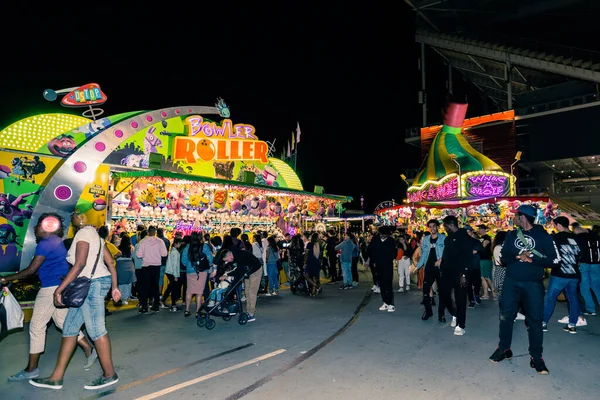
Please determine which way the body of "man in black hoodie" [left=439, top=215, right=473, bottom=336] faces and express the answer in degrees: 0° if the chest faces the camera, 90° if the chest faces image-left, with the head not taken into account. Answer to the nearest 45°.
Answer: approximately 45°

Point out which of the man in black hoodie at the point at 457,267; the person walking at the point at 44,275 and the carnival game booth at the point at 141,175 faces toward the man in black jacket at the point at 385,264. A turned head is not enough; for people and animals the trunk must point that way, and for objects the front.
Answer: the carnival game booth

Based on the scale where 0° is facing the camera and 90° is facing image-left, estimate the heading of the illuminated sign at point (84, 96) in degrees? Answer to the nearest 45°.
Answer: approximately 0°

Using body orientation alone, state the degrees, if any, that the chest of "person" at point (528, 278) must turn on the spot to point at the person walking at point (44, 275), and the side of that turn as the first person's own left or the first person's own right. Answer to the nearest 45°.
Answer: approximately 45° to the first person's own right

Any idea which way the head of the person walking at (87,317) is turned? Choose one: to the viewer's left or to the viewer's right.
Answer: to the viewer's left

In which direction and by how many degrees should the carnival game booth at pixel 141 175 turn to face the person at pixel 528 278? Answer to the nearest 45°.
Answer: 0° — it already faces them

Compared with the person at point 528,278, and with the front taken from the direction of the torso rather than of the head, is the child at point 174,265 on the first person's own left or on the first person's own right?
on the first person's own right

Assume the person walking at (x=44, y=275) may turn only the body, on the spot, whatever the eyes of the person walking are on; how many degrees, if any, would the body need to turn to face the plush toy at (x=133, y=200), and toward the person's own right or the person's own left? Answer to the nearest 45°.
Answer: approximately 90° to the person's own right

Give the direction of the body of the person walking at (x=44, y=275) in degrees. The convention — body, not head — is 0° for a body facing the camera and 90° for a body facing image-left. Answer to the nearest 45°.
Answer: approximately 90°

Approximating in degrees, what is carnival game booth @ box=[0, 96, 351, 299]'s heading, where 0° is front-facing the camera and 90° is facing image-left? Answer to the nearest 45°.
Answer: approximately 315°

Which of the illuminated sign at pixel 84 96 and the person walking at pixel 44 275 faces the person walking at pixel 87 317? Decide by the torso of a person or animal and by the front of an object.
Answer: the illuminated sign

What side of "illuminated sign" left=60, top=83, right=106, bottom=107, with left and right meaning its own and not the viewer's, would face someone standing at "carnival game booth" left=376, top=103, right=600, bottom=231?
left

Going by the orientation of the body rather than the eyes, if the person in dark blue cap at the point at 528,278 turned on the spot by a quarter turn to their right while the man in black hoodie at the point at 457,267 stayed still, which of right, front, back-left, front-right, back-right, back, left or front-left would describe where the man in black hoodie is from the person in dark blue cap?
front-right
